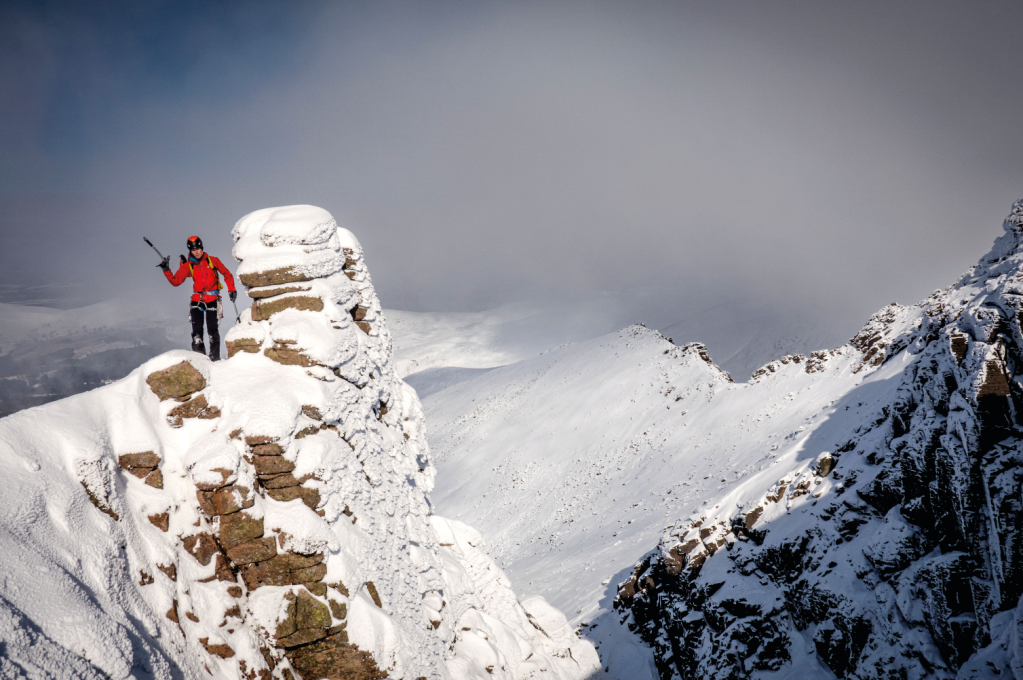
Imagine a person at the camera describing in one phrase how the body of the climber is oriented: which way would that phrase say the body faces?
toward the camera
